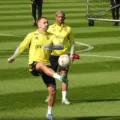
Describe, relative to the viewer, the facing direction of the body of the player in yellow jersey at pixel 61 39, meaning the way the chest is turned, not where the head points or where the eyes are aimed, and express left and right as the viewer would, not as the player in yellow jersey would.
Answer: facing the viewer

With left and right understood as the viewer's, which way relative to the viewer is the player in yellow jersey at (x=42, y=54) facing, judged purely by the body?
facing the viewer and to the right of the viewer

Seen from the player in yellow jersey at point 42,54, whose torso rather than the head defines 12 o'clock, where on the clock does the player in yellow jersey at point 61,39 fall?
the player in yellow jersey at point 61,39 is roughly at 8 o'clock from the player in yellow jersey at point 42,54.

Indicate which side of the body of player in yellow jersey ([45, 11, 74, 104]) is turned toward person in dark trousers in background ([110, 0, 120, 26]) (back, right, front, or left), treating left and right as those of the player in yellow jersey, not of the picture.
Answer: back

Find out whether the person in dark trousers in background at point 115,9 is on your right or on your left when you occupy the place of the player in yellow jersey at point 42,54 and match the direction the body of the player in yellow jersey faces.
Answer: on your left

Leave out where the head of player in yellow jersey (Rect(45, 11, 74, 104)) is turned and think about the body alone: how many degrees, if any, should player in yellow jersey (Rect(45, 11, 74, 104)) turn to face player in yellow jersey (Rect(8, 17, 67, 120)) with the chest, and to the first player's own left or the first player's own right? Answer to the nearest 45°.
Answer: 0° — they already face them

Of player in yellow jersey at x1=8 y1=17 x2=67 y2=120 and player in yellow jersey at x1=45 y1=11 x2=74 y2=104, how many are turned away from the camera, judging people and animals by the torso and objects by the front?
0
